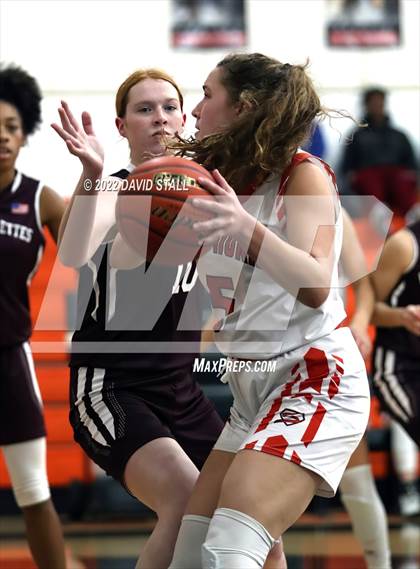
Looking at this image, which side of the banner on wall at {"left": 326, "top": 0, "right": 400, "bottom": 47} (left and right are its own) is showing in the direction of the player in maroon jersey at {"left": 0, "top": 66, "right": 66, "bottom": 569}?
front

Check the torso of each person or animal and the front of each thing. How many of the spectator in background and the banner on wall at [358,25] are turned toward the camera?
2

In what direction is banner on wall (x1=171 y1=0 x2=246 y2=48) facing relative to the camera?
toward the camera

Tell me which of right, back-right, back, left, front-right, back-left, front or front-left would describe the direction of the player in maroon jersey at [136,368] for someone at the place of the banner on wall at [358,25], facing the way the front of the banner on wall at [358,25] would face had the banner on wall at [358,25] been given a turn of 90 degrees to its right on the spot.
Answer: left

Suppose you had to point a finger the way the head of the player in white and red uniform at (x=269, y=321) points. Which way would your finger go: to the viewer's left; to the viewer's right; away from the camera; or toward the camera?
to the viewer's left

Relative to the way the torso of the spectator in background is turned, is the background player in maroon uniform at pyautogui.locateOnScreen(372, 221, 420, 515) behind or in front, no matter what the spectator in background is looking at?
in front

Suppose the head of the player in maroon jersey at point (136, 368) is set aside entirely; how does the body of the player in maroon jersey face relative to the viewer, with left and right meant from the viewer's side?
facing the viewer and to the right of the viewer

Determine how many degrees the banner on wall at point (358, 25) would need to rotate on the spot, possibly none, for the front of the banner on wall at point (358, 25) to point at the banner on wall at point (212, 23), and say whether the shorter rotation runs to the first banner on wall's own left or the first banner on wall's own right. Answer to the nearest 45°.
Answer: approximately 90° to the first banner on wall's own right

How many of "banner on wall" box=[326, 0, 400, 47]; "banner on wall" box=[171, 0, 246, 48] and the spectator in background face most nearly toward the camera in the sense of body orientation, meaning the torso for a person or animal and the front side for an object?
3

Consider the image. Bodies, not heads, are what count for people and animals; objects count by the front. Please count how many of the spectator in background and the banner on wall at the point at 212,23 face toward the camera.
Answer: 2

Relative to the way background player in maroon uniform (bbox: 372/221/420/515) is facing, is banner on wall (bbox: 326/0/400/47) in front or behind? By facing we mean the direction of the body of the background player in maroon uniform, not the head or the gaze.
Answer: behind

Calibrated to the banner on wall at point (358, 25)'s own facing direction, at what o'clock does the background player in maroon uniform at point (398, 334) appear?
The background player in maroon uniform is roughly at 12 o'clock from the banner on wall.

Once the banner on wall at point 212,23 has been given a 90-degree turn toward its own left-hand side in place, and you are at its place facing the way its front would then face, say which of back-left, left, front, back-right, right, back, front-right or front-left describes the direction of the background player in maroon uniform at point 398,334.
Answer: right

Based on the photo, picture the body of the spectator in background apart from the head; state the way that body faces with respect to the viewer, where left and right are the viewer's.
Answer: facing the viewer
